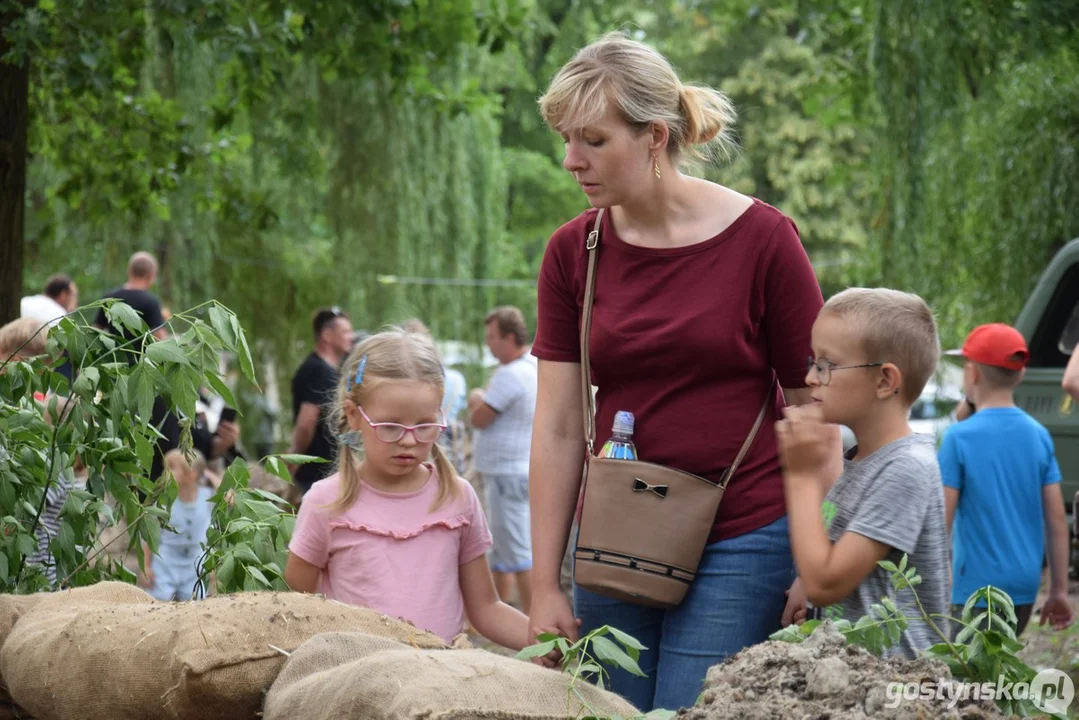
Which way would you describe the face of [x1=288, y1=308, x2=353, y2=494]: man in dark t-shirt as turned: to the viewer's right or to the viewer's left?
to the viewer's right

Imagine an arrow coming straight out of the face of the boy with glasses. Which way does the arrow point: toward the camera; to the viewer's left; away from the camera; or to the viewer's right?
to the viewer's left

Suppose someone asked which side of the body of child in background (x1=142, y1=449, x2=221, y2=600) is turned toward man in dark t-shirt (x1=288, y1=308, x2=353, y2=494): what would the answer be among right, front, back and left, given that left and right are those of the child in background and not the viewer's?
back

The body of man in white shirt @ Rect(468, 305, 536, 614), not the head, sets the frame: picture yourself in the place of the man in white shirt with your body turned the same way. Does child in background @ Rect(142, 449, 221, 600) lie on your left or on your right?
on your left

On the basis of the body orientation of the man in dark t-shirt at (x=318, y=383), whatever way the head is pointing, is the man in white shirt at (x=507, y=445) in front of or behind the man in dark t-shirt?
in front

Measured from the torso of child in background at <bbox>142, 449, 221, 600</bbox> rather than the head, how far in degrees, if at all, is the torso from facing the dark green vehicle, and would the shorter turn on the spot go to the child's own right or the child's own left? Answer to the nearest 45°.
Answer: approximately 90° to the child's own left

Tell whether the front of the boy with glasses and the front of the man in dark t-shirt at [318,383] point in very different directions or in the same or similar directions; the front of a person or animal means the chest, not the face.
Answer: very different directions

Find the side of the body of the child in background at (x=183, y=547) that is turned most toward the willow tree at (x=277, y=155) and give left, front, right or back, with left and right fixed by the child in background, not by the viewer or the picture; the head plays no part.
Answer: back

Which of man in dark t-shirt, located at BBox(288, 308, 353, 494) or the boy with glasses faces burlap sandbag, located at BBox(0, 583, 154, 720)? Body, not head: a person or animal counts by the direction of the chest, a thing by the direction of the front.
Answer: the boy with glasses

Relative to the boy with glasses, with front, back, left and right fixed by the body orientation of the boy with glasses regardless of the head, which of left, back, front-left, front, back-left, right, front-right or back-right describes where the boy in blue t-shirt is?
right

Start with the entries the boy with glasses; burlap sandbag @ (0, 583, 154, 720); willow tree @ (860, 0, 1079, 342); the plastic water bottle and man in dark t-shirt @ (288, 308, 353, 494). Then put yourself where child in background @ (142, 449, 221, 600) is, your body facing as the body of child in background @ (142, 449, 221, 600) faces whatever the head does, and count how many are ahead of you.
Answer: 3
